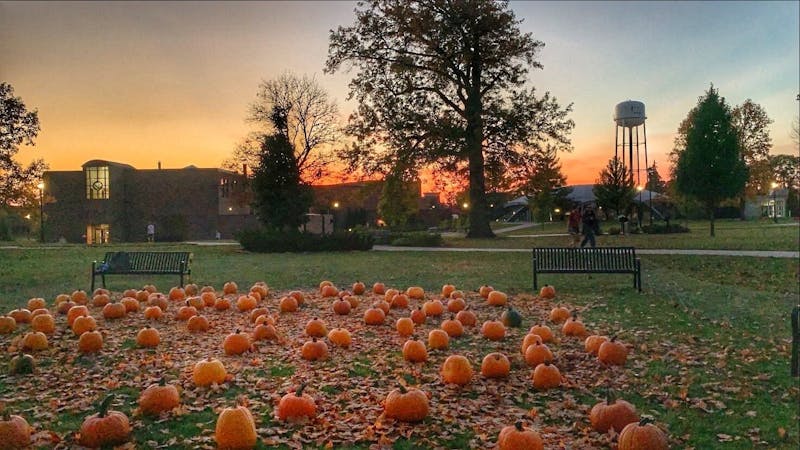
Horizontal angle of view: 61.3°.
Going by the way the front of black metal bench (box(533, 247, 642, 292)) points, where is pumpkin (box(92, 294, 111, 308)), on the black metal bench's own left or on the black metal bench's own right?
on the black metal bench's own right

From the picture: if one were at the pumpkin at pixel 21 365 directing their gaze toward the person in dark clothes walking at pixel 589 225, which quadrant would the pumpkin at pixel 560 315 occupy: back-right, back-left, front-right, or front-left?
front-right

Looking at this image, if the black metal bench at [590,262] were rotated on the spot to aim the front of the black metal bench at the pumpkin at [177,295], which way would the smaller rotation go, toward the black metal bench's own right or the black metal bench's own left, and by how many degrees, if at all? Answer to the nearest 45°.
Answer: approximately 45° to the black metal bench's own right

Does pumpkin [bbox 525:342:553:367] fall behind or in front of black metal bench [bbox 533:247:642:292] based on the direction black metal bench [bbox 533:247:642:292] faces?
in front

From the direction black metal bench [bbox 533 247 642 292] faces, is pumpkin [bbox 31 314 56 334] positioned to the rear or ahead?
ahead

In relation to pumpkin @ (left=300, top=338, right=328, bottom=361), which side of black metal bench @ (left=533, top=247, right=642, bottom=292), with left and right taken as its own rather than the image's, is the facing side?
front

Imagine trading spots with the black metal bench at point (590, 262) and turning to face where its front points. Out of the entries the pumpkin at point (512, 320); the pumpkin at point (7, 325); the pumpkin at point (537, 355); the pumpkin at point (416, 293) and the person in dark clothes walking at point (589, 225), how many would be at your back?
1

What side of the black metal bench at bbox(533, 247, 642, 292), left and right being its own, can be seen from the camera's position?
front

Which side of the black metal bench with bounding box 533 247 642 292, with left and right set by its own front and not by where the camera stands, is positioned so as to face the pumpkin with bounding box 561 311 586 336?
front

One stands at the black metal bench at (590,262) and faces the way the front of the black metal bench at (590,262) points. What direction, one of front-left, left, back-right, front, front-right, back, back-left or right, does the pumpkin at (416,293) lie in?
front-right

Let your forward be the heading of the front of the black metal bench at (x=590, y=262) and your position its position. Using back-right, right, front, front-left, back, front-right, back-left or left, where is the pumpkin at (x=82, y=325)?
front-right

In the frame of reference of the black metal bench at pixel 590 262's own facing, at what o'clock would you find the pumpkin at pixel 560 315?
The pumpkin is roughly at 12 o'clock from the black metal bench.

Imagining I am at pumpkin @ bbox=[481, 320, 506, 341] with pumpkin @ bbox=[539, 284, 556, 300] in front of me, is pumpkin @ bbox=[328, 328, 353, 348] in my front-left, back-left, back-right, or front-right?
back-left

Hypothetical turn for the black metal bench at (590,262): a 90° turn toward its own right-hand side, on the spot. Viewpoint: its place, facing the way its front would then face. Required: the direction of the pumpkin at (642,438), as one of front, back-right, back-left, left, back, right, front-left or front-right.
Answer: left

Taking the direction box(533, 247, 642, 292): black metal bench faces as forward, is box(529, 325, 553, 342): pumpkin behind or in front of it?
in front

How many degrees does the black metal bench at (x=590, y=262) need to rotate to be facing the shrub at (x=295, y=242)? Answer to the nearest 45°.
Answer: approximately 135° to its right

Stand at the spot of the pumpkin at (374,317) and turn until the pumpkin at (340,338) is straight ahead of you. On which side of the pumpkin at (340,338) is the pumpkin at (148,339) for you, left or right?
right

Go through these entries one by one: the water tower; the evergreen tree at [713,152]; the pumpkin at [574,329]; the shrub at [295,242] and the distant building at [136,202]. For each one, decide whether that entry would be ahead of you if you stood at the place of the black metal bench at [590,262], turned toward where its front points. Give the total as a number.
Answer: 1
